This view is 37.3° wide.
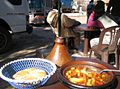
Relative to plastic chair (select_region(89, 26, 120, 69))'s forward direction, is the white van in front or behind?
in front

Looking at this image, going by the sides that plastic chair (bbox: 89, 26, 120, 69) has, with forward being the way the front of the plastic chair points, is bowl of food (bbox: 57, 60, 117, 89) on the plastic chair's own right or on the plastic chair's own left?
on the plastic chair's own left

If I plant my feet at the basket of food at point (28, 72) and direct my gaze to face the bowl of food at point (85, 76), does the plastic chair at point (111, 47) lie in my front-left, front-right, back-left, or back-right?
front-left
